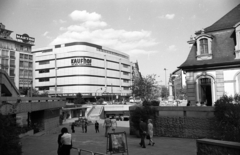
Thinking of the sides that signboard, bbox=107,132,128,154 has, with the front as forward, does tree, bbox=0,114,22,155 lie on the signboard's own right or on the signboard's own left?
on the signboard's own right

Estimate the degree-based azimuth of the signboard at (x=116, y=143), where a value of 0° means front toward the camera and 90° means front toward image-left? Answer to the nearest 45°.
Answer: approximately 0°

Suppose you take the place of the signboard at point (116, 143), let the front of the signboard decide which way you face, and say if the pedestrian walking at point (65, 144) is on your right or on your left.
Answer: on your right

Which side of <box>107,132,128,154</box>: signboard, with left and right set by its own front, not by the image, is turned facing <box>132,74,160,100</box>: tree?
back

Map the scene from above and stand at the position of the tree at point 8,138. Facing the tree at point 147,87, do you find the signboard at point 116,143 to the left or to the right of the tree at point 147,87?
right

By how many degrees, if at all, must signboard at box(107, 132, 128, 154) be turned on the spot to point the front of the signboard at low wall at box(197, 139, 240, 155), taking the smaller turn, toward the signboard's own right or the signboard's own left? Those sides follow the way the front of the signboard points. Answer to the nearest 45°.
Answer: approximately 45° to the signboard's own left

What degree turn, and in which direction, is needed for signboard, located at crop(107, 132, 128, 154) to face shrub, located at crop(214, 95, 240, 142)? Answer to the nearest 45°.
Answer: approximately 135° to its left

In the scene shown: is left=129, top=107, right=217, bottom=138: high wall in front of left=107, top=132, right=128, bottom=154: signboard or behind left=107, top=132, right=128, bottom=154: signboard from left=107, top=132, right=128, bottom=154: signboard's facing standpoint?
behind

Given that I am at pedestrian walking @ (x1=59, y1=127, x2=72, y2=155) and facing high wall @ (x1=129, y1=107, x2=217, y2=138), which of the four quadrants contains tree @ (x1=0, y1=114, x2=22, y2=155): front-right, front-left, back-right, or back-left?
back-left
